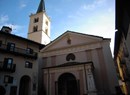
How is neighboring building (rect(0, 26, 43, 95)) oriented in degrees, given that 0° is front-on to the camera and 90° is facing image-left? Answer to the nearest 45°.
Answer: approximately 315°
